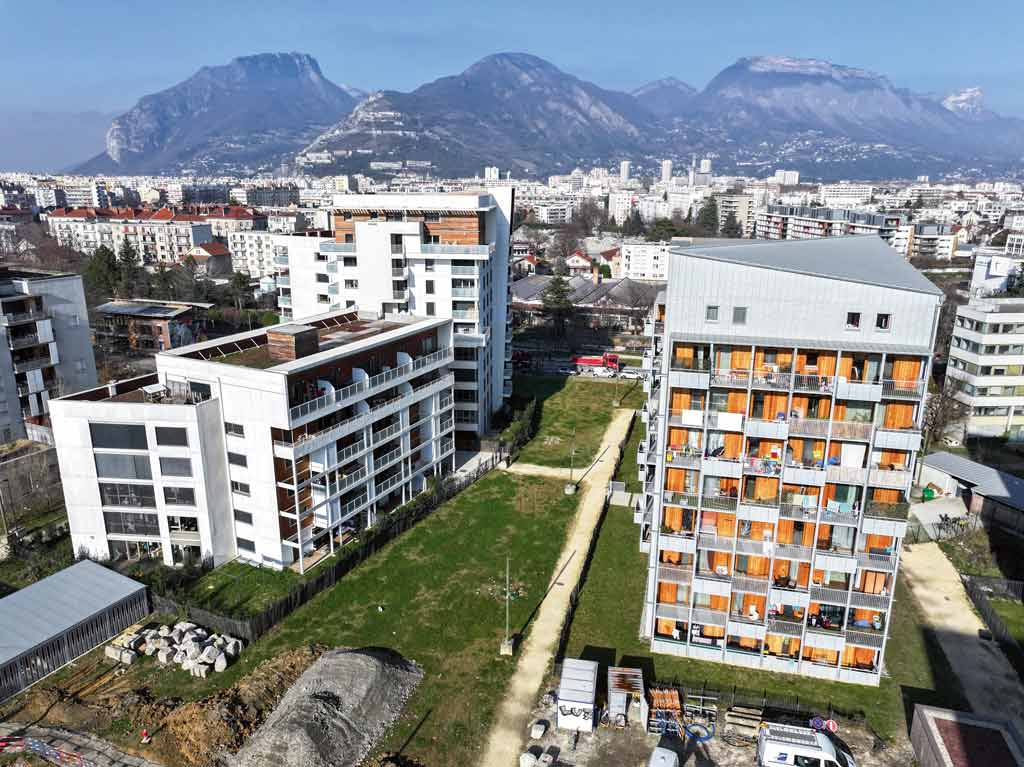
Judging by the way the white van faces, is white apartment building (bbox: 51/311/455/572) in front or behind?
behind
